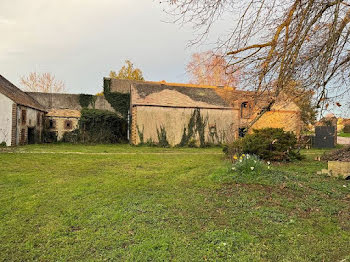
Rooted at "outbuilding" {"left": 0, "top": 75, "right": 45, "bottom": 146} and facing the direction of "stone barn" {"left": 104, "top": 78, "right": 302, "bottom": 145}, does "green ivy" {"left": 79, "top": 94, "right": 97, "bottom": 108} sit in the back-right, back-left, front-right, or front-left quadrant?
front-left

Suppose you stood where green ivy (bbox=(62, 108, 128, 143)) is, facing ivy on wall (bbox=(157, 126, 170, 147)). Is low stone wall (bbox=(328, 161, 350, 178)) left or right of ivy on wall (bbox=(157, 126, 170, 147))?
right

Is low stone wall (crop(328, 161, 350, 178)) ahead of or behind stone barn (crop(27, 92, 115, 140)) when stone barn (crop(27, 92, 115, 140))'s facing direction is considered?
ahead

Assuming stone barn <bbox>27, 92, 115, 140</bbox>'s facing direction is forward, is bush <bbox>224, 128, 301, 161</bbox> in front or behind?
in front

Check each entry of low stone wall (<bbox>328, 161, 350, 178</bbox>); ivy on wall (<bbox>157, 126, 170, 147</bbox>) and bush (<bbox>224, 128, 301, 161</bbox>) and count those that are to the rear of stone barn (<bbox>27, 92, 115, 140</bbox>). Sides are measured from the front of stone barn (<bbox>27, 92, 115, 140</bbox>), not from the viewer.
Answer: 0

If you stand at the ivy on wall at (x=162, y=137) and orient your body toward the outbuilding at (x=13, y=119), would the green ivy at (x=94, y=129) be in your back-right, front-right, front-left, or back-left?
front-right

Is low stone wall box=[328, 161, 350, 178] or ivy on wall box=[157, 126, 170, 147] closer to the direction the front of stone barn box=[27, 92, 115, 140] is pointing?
the low stone wall

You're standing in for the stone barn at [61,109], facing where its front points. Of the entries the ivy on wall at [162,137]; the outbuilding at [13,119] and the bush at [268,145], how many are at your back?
0

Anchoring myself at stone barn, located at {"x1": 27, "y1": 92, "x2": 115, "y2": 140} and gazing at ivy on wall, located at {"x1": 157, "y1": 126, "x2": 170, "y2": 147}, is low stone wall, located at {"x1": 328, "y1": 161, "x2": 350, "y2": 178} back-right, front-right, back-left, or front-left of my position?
front-right

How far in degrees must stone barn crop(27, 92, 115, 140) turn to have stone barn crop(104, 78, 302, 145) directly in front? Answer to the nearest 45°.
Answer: approximately 45° to its left

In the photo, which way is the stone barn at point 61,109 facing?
toward the camera

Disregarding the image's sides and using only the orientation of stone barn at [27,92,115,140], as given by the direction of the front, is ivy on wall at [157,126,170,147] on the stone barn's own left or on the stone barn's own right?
on the stone barn's own left

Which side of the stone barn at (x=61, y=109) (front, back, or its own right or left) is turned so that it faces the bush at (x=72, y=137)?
front

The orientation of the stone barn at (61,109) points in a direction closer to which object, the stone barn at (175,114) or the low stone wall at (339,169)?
the low stone wall
